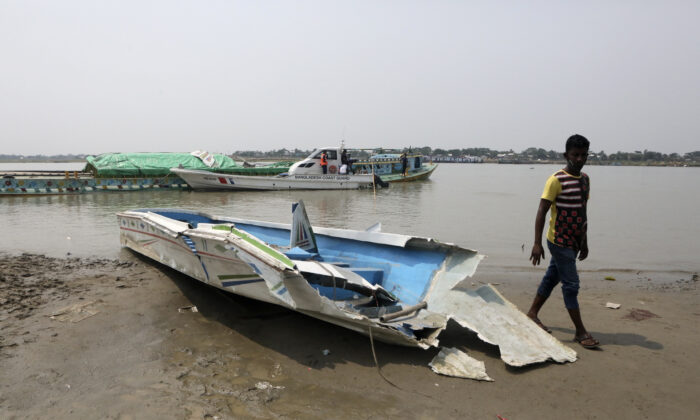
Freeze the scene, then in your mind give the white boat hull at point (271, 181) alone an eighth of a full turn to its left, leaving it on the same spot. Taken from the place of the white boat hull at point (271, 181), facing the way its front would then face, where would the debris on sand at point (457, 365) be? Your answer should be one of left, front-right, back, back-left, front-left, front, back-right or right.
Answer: front-left

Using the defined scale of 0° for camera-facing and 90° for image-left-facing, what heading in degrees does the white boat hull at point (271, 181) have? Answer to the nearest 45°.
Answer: approximately 90°

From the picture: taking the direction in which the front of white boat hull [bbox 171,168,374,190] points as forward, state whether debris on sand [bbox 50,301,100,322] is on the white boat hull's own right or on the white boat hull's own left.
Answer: on the white boat hull's own left

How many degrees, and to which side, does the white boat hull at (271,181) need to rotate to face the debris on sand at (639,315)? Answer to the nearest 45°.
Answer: approximately 90° to its left

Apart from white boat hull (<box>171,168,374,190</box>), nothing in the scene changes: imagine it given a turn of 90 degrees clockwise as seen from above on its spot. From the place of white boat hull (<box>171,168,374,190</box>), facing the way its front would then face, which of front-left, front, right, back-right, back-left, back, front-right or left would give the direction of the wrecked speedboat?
back

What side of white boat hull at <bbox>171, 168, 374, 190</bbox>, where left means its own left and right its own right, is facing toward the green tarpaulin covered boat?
front

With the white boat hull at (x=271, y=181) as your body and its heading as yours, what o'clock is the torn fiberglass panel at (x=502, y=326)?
The torn fiberglass panel is roughly at 9 o'clock from the white boat hull.
